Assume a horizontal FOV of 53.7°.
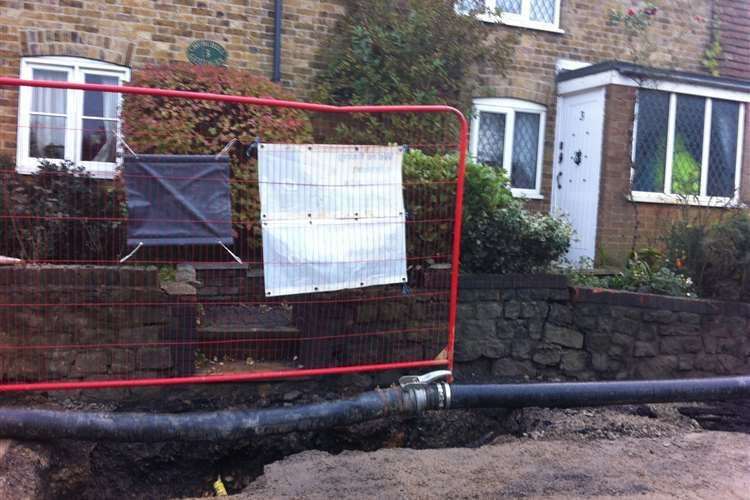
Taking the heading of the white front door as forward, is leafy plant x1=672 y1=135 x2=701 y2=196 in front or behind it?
behind

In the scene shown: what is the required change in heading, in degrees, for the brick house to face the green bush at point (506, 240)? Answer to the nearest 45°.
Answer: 0° — it already faces it

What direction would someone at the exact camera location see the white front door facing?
facing the viewer and to the left of the viewer

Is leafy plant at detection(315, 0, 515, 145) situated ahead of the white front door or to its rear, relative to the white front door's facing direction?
ahead

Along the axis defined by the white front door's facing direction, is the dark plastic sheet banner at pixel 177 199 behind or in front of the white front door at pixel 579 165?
in front

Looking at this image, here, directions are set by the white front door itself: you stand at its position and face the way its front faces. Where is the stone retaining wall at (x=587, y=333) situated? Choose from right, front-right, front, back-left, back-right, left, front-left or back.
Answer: front-left

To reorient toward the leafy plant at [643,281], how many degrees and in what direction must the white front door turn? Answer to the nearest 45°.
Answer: approximately 45° to its left

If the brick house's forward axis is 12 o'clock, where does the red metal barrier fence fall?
The red metal barrier fence is roughly at 1 o'clock from the brick house.

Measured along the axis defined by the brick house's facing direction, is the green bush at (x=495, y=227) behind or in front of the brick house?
in front

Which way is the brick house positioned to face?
toward the camera

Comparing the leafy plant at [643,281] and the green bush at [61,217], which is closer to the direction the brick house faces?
the leafy plant
